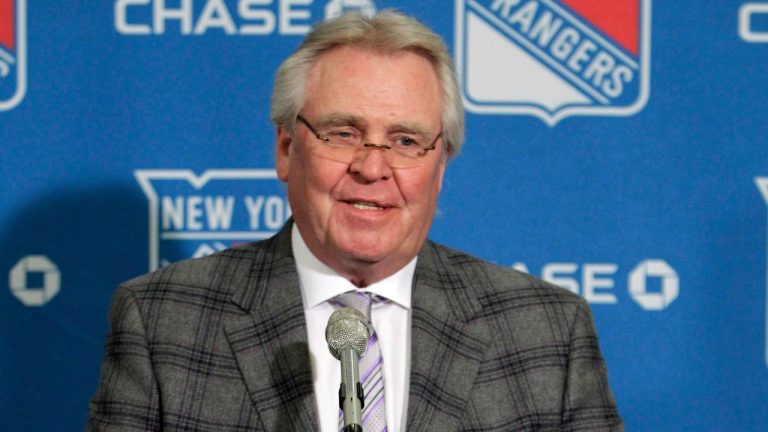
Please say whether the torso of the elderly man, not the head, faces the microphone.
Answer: yes

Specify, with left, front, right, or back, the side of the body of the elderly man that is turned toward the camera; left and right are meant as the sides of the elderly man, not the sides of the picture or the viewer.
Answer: front

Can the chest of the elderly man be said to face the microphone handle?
yes
